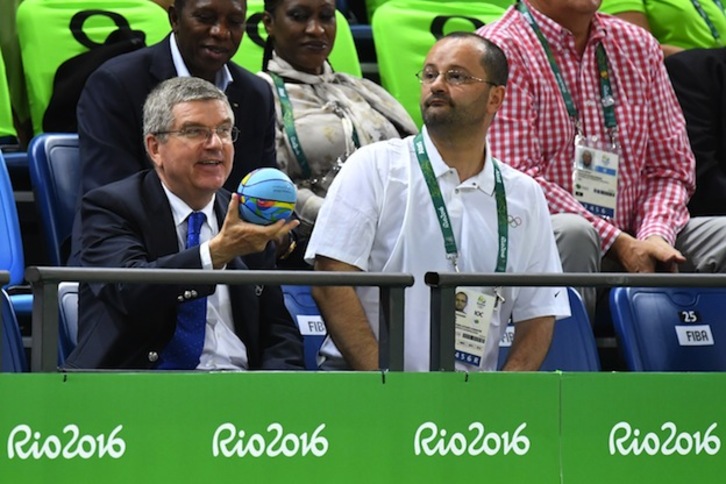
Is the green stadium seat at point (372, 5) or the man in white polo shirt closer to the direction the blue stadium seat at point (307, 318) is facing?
the man in white polo shirt

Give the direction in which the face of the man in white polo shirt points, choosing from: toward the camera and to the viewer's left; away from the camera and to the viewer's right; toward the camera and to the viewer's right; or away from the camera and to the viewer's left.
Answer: toward the camera and to the viewer's left

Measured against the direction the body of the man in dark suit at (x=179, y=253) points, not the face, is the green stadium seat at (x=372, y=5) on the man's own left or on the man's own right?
on the man's own left

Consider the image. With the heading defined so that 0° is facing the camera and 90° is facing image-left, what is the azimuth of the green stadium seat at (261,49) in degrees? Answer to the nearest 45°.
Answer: approximately 0°

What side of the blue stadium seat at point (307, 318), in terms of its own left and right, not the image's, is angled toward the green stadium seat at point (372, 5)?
back

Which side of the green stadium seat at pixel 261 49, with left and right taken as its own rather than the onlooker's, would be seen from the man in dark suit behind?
front

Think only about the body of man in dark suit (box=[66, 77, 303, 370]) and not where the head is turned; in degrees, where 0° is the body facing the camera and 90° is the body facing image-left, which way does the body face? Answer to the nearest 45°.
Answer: approximately 315°

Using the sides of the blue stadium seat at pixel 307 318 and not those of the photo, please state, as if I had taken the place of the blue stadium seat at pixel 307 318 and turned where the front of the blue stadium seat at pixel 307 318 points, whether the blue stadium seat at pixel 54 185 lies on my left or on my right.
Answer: on my right

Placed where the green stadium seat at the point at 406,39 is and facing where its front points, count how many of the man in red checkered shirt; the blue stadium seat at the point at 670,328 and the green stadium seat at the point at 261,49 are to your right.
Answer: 1

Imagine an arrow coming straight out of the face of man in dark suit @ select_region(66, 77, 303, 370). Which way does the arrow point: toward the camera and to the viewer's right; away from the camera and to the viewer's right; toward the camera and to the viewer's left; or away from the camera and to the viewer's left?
toward the camera and to the viewer's right

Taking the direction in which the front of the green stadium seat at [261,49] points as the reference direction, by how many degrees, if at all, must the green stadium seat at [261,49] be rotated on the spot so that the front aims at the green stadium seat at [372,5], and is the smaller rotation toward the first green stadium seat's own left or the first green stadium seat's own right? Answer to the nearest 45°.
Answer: approximately 135° to the first green stadium seat's own left
